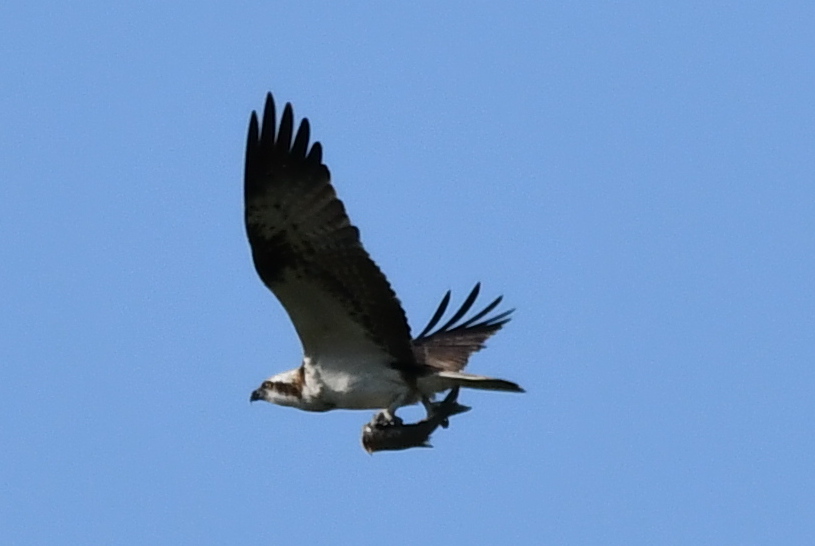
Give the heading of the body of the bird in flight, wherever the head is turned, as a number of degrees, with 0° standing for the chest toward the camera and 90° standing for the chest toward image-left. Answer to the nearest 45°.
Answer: approximately 90°
